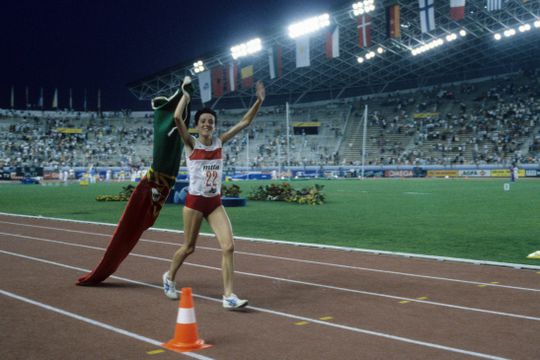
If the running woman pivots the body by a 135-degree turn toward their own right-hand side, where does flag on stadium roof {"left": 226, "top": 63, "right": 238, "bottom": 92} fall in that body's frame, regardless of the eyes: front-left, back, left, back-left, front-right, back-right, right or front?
right

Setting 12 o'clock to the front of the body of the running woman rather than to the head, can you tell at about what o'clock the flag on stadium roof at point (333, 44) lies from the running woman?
The flag on stadium roof is roughly at 8 o'clock from the running woman.

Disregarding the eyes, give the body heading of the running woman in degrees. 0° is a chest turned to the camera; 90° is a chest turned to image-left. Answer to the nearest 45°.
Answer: approximately 315°

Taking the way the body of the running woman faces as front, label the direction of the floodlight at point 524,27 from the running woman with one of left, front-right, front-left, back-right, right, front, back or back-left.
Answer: left

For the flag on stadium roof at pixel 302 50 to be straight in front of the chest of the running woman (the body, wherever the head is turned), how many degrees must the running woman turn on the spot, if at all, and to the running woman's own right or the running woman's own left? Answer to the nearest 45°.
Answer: approximately 135° to the running woman's own left

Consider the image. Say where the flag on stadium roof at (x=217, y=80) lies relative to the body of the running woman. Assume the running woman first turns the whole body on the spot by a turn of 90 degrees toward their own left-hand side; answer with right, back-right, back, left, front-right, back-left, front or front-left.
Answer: front-left

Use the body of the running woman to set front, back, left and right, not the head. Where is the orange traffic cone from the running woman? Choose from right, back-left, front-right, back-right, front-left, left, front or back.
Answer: front-right

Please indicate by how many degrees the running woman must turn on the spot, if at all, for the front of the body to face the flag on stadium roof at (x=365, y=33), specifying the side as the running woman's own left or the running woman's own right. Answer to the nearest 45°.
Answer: approximately 135° to the running woman's own left

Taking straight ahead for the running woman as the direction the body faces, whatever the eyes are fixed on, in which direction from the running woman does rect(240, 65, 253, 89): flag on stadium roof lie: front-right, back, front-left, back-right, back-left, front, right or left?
back-left

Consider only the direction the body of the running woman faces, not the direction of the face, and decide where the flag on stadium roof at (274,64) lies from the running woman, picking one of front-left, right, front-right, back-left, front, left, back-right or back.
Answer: back-left
